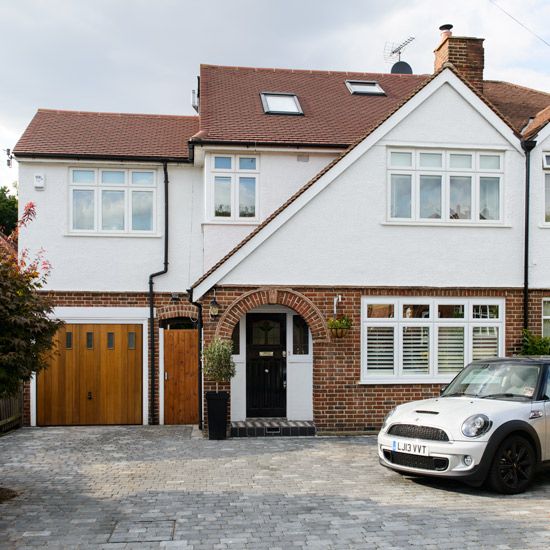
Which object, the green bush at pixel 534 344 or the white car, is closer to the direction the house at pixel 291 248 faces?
the white car

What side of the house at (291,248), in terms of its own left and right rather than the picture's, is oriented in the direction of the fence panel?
right

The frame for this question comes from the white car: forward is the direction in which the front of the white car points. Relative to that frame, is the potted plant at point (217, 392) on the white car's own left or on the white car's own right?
on the white car's own right

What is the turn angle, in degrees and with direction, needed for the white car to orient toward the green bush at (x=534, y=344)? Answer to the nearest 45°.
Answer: approximately 135° to its right

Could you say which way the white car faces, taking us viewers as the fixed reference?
facing the viewer and to the left of the viewer

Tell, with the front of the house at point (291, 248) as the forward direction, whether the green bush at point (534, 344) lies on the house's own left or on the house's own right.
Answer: on the house's own left

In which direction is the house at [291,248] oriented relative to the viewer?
toward the camera

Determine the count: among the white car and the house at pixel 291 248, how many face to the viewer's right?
0
